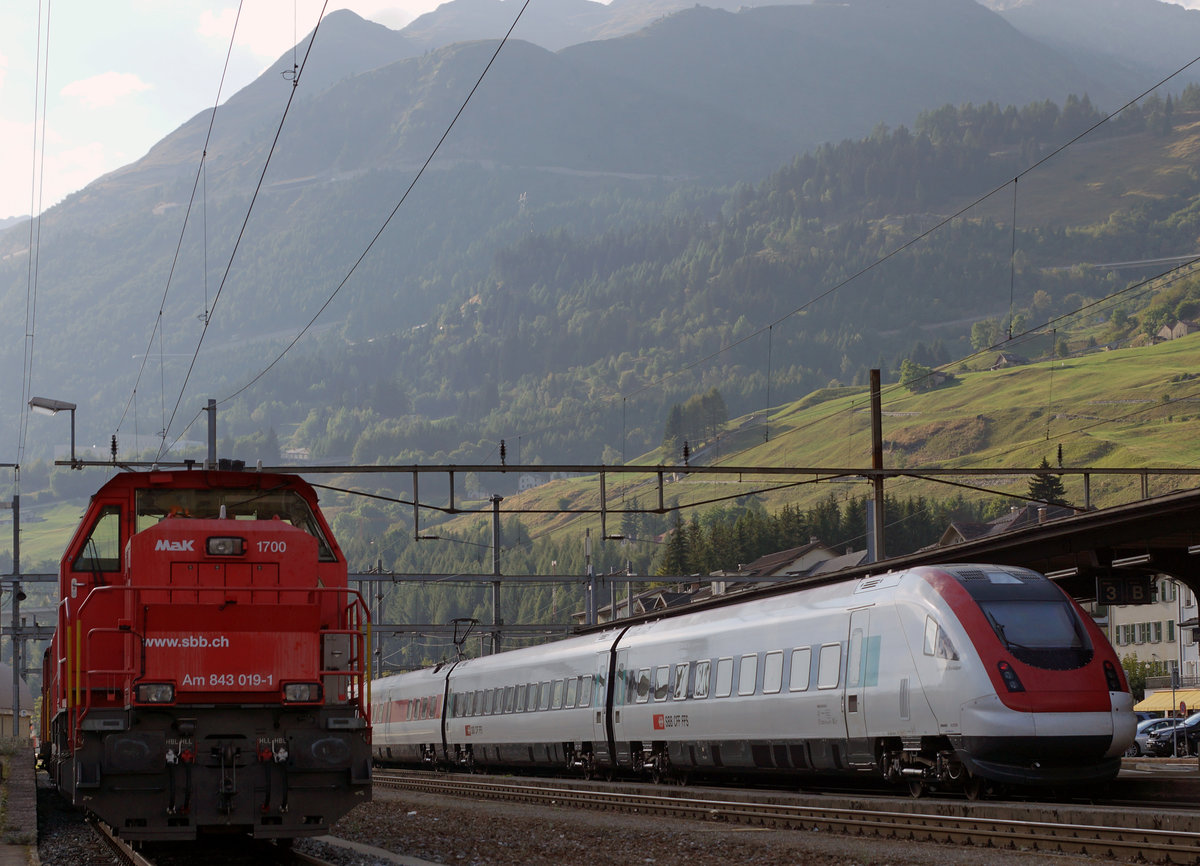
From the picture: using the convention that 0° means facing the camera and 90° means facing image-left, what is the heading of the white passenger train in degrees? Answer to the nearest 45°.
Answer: approximately 315°

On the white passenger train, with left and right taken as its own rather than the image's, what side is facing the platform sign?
front

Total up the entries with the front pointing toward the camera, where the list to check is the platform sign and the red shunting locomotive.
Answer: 2

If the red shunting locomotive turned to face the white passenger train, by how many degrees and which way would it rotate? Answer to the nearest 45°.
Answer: approximately 135° to its left

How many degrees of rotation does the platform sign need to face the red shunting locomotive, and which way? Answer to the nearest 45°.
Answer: approximately 45° to its right

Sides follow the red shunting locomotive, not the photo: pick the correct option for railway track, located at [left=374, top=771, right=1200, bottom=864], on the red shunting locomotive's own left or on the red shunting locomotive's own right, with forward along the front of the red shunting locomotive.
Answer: on the red shunting locomotive's own left

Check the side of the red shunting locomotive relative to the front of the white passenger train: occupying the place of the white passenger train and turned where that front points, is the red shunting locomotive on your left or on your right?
on your right

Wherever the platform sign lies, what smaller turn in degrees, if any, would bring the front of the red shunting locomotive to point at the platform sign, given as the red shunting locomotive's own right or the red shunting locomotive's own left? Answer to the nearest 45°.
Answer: approximately 135° to the red shunting locomotive's own left
